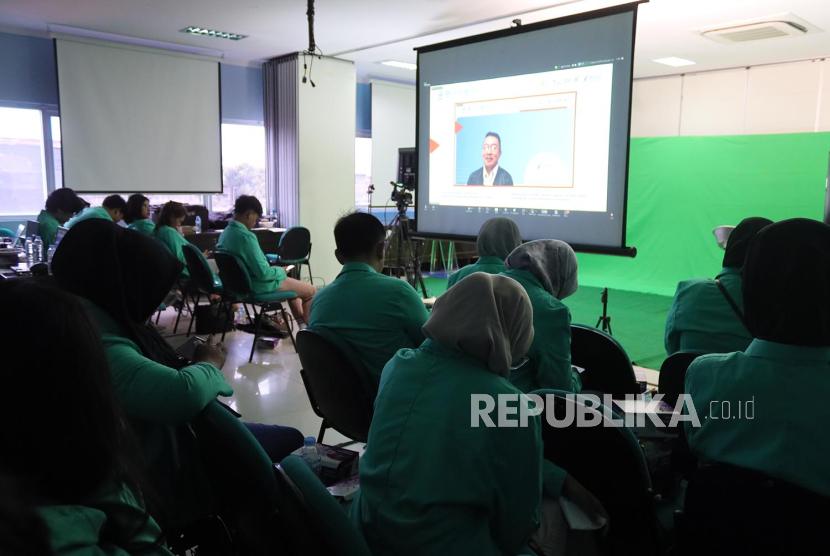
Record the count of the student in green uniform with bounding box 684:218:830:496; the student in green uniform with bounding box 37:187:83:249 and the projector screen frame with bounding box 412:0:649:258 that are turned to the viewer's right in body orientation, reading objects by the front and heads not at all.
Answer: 1

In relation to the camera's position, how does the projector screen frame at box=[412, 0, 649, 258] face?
facing the viewer and to the left of the viewer

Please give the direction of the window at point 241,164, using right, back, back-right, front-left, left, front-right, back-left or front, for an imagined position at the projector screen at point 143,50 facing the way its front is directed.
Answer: left

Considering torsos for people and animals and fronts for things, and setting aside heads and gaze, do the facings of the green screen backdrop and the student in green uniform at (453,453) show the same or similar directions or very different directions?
very different directions

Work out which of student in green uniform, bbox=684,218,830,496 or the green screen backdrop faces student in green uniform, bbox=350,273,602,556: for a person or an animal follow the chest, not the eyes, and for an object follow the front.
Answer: the green screen backdrop

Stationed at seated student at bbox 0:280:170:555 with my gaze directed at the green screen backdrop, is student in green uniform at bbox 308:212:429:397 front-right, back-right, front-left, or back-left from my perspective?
front-left

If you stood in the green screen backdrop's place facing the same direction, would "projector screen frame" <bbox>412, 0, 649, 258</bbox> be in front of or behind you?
in front

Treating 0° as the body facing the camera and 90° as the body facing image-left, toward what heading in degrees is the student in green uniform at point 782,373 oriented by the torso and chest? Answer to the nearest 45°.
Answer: approximately 180°

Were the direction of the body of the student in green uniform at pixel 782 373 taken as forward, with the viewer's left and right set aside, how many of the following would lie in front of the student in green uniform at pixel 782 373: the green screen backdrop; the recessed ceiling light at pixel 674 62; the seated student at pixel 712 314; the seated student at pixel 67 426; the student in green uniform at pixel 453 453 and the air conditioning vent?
4

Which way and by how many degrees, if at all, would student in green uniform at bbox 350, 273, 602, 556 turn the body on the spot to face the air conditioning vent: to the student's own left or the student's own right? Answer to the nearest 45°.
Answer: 0° — they already face it

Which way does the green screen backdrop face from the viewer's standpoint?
toward the camera

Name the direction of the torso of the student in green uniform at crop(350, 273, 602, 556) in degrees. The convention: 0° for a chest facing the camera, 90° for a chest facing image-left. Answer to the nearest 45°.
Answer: approximately 225°

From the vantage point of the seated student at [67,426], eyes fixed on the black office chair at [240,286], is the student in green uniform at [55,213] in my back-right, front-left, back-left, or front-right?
front-left

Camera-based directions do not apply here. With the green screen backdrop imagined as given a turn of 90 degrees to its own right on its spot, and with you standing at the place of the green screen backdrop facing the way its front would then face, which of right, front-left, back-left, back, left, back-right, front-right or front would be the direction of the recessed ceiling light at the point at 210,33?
front-left

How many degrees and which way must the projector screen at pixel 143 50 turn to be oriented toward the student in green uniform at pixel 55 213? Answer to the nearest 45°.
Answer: approximately 45° to its right

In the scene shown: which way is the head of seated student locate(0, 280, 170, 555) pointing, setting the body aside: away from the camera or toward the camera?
away from the camera

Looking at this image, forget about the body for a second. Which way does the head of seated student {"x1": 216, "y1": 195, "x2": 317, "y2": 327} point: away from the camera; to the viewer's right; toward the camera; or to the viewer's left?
to the viewer's right

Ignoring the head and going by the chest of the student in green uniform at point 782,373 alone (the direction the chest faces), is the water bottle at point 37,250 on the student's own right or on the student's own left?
on the student's own left

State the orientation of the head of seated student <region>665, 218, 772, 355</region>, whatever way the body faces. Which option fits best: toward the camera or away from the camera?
away from the camera
